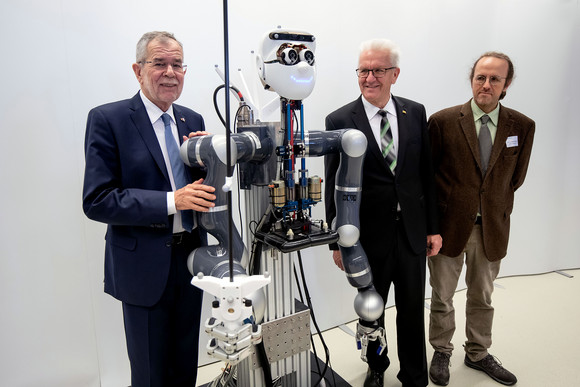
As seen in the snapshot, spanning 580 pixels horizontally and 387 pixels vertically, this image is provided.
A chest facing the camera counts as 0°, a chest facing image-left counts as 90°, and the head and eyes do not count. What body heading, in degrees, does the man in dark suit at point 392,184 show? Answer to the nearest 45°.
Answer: approximately 0°

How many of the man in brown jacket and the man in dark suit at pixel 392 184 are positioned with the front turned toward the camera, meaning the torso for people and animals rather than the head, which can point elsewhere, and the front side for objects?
2

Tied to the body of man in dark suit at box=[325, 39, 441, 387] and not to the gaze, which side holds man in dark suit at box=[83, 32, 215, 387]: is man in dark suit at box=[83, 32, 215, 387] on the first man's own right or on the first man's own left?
on the first man's own right

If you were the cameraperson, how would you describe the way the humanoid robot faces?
facing the viewer and to the right of the viewer

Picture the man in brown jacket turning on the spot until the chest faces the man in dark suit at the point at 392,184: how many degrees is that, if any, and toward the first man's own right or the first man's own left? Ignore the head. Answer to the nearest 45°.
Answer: approximately 45° to the first man's own right

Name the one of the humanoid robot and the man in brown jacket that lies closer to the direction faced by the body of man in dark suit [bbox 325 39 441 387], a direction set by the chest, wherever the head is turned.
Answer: the humanoid robot

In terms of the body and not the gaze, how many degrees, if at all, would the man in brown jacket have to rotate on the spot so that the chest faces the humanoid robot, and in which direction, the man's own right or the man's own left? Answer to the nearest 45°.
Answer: approximately 45° to the man's own right

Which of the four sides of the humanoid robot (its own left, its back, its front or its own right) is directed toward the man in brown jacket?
left
